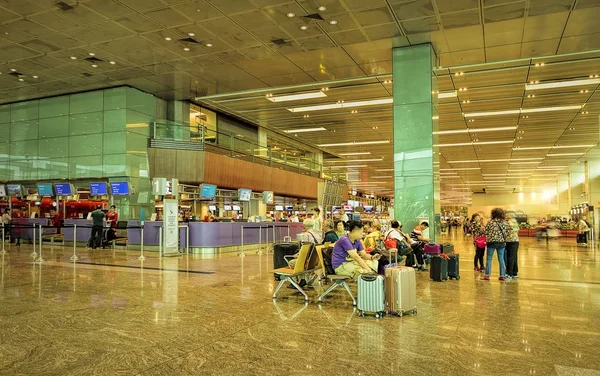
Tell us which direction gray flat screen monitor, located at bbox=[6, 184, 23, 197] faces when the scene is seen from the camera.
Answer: facing the viewer

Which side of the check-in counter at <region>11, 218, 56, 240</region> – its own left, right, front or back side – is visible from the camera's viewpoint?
front

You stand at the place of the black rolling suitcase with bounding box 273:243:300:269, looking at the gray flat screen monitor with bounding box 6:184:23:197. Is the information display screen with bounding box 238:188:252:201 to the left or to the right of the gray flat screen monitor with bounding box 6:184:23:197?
right

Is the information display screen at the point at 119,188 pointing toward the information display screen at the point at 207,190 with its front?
no

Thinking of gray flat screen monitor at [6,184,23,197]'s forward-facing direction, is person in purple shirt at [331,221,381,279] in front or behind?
in front

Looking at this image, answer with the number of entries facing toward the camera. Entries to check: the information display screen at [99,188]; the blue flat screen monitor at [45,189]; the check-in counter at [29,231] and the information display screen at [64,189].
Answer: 4

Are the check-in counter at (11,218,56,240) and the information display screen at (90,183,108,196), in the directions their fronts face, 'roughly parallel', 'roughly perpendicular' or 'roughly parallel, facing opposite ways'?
roughly parallel

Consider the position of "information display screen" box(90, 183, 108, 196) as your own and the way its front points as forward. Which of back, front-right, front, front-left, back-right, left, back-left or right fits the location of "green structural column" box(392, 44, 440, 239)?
front-left

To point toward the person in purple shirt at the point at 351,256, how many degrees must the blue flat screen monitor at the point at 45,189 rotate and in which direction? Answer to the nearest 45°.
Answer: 0° — it already faces them

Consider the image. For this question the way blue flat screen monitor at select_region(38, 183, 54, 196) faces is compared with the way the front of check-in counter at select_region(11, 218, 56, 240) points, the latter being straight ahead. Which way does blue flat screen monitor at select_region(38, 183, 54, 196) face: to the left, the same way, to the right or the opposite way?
the same way

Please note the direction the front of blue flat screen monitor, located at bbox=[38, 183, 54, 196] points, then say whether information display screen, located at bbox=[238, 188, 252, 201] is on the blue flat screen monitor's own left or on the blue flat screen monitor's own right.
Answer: on the blue flat screen monitor's own left

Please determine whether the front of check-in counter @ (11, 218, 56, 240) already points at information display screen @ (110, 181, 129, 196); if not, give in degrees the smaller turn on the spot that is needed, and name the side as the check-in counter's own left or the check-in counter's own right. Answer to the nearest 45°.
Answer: approximately 45° to the check-in counter's own left

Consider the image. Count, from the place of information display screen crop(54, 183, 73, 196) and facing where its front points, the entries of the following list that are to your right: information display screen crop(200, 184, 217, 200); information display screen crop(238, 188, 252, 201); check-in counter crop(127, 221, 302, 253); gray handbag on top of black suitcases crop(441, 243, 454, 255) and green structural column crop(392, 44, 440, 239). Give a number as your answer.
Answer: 0

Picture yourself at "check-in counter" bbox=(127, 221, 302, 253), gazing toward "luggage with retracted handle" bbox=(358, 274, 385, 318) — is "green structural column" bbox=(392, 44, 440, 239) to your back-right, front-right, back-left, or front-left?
front-left

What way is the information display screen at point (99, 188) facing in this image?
toward the camera

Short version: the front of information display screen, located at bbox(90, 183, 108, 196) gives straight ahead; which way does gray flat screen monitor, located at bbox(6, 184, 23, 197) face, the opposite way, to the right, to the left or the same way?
the same way

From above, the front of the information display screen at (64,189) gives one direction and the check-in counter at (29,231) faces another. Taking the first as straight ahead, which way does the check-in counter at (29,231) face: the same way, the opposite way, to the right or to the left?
the same way

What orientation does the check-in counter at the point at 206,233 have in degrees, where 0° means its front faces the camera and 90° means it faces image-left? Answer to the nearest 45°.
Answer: approximately 315°

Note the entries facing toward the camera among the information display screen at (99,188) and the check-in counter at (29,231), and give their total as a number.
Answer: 2

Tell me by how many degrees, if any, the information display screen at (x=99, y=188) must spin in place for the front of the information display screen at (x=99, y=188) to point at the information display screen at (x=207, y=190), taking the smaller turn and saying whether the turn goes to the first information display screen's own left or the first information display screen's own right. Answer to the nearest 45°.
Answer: approximately 90° to the first information display screen's own left

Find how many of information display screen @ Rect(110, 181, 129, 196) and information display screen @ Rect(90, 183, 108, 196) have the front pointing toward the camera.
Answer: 2

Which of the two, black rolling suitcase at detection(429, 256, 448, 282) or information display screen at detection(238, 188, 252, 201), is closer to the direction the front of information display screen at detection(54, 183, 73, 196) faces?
the black rolling suitcase

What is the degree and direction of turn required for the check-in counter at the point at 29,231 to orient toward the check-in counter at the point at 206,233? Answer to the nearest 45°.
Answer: approximately 45° to its left
